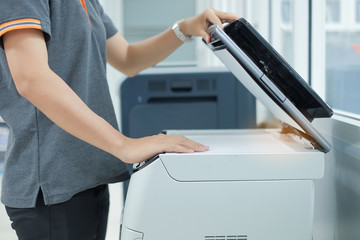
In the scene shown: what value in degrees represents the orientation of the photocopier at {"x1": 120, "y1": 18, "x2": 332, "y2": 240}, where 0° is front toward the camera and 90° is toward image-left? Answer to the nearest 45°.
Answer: approximately 90°
